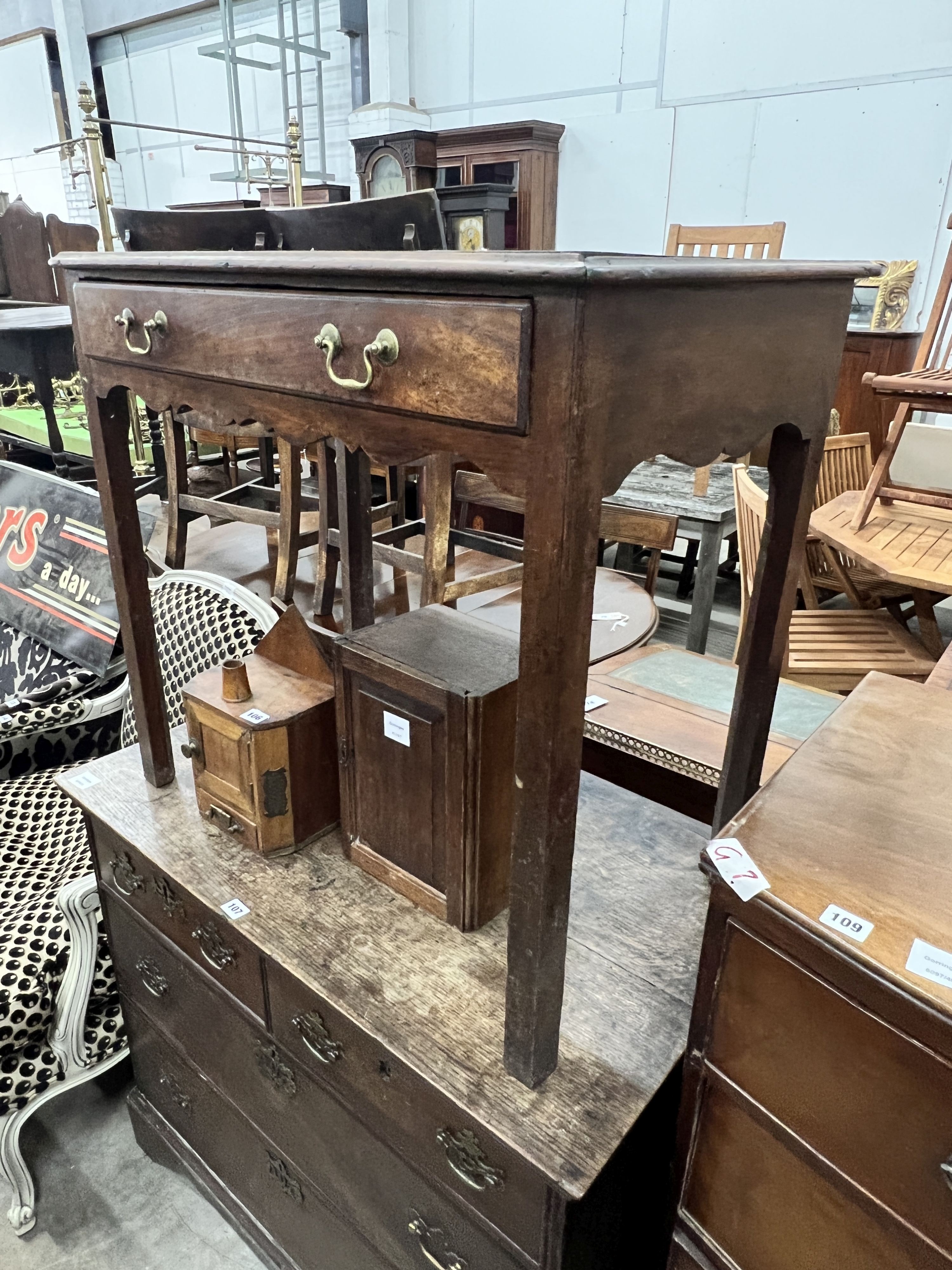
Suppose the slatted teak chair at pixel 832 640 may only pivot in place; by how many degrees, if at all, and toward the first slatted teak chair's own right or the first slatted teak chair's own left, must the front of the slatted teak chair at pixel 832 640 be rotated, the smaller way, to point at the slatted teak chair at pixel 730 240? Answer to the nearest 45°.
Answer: approximately 90° to the first slatted teak chair's own left

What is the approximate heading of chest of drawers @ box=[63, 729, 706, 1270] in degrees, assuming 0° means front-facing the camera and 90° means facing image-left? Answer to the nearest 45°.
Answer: approximately 45°

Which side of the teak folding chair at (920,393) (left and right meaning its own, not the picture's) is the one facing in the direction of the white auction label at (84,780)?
front

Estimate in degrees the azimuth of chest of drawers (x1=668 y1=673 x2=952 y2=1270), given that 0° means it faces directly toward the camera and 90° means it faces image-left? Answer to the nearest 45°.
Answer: approximately 45°

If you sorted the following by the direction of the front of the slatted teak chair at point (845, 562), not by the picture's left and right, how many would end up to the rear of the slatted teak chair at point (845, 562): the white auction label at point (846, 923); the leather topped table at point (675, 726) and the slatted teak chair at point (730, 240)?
1

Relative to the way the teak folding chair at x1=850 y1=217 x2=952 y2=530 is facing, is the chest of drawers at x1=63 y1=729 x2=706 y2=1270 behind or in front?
in front

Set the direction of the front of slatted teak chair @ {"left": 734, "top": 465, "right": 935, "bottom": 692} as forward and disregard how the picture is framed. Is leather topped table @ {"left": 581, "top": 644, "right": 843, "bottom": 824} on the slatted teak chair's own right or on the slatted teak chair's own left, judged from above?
on the slatted teak chair's own right

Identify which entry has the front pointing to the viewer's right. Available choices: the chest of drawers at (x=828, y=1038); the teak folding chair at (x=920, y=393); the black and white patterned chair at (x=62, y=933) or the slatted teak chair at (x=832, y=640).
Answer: the slatted teak chair

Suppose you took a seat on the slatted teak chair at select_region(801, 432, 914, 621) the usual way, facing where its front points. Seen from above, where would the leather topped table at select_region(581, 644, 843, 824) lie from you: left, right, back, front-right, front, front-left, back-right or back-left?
front-right

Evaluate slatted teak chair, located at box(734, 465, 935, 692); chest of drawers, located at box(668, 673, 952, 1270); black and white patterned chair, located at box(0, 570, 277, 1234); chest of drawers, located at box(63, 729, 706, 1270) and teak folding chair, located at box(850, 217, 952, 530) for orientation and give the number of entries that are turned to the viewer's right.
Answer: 1

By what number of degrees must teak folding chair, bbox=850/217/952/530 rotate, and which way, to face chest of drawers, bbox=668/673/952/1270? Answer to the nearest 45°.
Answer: approximately 45° to its left
